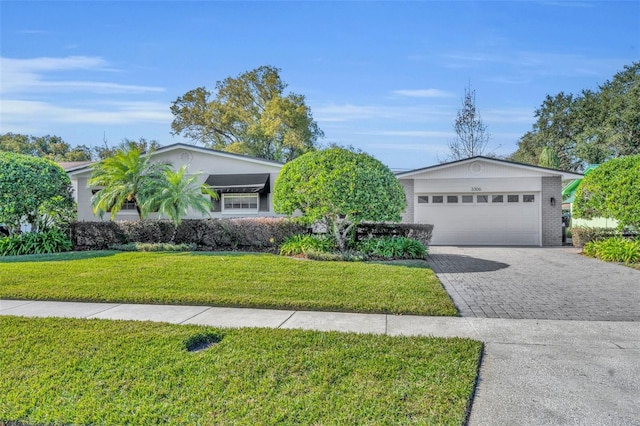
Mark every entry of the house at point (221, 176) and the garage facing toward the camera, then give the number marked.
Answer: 2

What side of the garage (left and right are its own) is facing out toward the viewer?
front

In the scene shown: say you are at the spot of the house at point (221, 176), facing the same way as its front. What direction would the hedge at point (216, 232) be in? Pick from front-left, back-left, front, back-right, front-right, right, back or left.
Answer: front

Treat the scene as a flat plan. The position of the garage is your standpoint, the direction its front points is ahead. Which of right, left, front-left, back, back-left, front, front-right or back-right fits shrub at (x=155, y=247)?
front-right

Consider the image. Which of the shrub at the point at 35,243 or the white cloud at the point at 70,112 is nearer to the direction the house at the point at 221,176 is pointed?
the shrub

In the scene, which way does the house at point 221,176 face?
toward the camera

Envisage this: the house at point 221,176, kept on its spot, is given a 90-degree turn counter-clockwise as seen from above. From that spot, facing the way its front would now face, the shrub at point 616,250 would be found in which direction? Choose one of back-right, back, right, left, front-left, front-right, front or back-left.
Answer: front-right

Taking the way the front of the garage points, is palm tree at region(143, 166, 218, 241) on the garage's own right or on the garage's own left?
on the garage's own right

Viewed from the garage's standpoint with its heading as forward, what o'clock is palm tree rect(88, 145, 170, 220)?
The palm tree is roughly at 2 o'clock from the garage.

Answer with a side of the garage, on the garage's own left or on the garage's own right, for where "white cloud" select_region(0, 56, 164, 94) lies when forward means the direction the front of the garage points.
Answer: on the garage's own right
